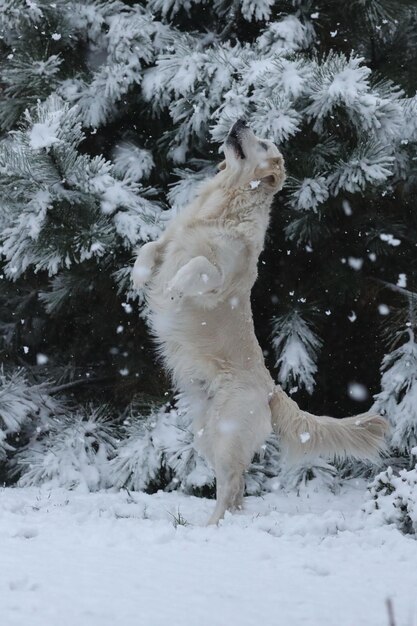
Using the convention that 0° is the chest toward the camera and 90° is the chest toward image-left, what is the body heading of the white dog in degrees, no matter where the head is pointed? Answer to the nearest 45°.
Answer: approximately 90°
